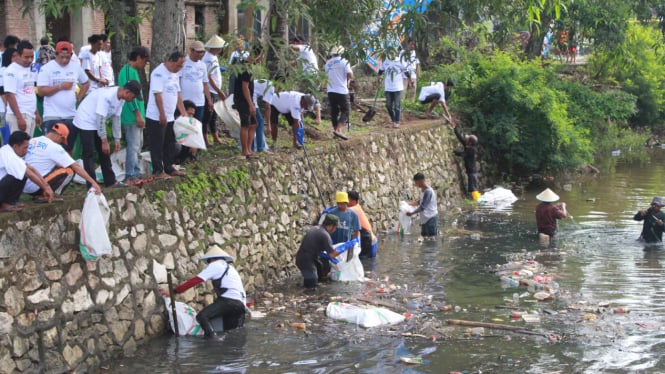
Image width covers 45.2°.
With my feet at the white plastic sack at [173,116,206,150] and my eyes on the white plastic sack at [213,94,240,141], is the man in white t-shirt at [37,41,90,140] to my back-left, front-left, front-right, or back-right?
back-left

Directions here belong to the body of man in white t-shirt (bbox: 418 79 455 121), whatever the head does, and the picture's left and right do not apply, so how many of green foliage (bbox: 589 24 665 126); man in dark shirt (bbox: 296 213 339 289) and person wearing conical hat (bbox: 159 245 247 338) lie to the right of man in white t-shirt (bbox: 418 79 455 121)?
2

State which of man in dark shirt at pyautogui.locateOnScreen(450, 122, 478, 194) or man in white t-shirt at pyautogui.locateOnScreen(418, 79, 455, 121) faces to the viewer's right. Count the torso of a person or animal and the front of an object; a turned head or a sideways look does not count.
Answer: the man in white t-shirt

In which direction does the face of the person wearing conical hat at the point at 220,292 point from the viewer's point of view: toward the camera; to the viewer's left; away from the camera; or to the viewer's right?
to the viewer's left

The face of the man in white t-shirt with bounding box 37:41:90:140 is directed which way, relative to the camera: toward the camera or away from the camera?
toward the camera

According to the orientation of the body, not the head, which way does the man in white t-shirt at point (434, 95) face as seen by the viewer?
to the viewer's right
